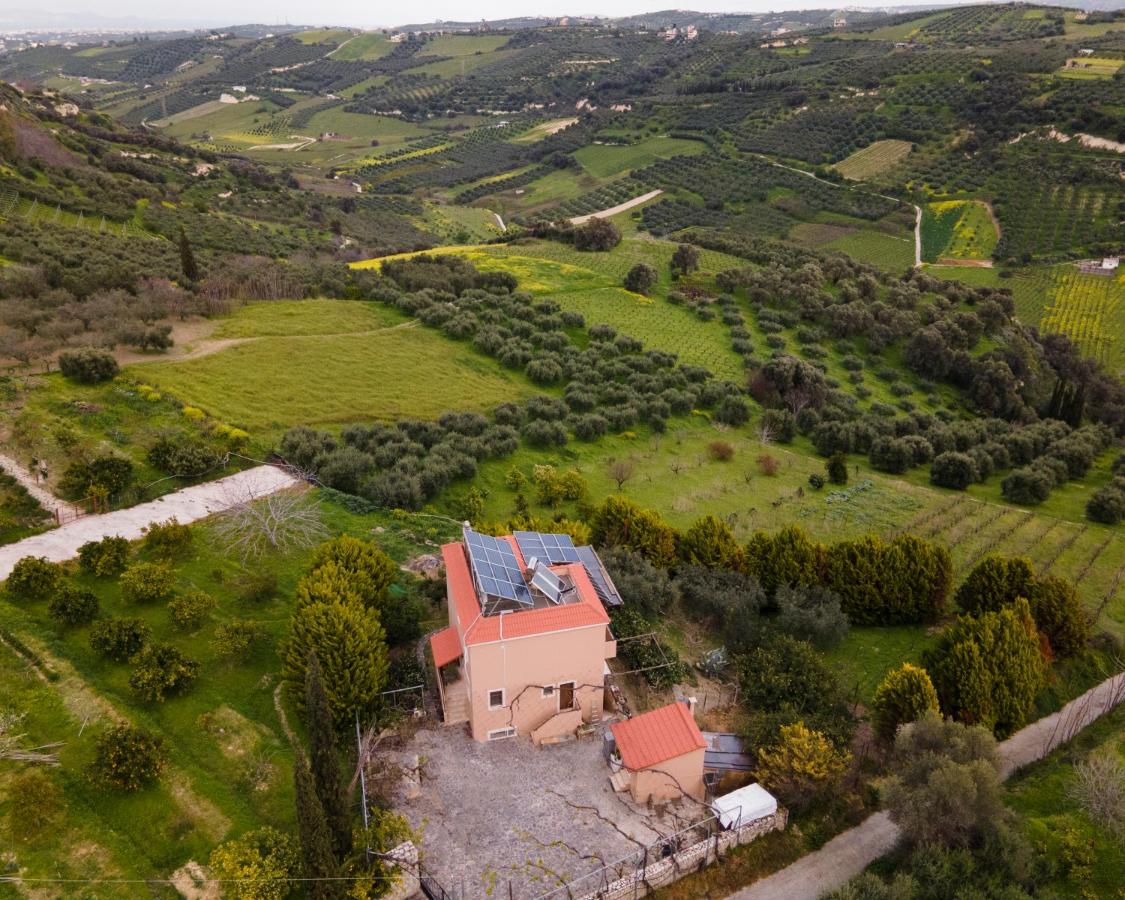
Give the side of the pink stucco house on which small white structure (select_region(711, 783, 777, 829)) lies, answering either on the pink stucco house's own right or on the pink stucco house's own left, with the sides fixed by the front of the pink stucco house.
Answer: on the pink stucco house's own left

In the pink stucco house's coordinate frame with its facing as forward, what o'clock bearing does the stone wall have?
The stone wall is roughly at 11 o'clock from the pink stucco house.

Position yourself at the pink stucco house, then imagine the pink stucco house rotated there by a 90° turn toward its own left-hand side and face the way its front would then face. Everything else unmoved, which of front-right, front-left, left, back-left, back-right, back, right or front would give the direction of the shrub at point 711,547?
front-left

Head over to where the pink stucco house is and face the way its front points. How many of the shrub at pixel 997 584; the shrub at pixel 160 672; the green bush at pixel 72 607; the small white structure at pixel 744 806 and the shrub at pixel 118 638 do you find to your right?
3

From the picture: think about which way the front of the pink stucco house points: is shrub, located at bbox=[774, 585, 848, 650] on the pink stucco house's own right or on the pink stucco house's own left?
on the pink stucco house's own left

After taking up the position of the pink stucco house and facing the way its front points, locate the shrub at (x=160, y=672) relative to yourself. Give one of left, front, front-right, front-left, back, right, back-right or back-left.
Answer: right

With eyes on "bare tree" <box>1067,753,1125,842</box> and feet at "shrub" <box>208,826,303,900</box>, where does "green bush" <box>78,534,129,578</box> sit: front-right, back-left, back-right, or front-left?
back-left

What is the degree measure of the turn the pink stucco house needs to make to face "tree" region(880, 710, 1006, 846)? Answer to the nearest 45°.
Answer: approximately 45° to its left

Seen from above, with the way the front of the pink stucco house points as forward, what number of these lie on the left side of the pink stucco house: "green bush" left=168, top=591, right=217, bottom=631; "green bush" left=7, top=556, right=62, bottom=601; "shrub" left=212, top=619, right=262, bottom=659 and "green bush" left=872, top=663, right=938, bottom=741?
1

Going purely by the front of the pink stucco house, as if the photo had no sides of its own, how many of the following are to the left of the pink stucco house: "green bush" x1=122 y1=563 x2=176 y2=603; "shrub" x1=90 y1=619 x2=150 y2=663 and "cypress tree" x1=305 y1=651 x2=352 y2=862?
0

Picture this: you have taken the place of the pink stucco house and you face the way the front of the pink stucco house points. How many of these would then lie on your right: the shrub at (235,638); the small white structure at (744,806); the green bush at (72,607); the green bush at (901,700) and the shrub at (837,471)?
2

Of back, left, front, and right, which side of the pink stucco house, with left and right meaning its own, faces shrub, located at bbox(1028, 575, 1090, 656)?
left

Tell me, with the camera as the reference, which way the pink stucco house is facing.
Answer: facing the viewer

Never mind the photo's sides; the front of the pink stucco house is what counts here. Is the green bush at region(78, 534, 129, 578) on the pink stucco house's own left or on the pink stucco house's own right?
on the pink stucco house's own right

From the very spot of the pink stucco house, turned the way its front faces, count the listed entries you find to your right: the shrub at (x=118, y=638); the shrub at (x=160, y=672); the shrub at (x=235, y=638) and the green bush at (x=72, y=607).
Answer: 4
